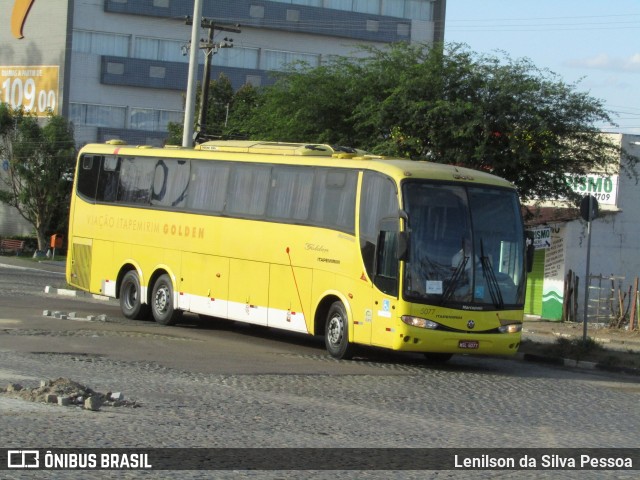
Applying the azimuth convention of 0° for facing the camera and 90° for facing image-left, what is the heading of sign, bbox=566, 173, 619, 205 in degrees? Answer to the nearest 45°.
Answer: approximately 0°

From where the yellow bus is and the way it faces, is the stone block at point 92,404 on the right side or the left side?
on its right

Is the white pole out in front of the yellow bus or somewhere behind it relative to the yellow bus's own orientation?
behind

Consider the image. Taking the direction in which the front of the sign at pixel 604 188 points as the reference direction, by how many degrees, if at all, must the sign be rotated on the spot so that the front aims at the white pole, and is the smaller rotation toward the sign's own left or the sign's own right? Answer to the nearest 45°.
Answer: approximately 45° to the sign's own right

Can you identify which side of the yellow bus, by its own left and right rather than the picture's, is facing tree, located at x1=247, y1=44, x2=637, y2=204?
left

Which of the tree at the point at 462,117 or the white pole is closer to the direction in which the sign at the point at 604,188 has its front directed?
the tree
